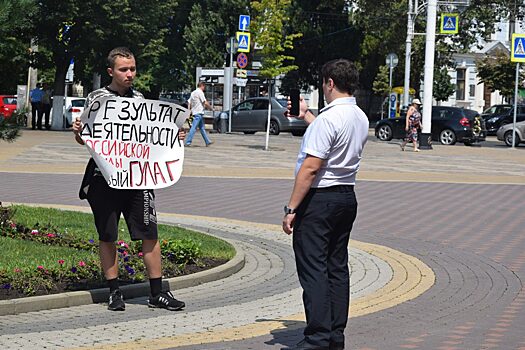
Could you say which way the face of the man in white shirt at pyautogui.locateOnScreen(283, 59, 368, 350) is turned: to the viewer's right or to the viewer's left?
to the viewer's left

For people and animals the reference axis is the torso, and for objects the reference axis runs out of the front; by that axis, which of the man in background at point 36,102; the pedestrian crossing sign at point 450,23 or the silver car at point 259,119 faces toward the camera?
the pedestrian crossing sign

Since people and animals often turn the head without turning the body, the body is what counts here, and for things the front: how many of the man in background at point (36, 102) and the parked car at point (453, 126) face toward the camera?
0

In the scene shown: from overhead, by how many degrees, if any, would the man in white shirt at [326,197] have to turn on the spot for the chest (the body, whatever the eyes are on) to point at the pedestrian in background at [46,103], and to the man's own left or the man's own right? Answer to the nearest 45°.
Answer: approximately 45° to the man's own right

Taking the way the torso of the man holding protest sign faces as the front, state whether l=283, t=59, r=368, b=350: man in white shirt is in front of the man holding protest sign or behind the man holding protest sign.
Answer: in front

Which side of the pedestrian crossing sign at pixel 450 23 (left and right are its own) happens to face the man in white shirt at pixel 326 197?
front

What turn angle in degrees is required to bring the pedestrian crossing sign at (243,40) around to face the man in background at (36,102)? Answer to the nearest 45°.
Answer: approximately 90° to its right

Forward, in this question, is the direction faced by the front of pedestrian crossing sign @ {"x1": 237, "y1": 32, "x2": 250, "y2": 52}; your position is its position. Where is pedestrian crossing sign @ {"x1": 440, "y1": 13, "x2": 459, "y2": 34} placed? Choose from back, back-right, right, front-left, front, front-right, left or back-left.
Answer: left

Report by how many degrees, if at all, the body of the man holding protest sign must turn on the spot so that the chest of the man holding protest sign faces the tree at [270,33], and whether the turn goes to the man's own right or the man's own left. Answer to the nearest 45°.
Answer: approximately 135° to the man's own left
